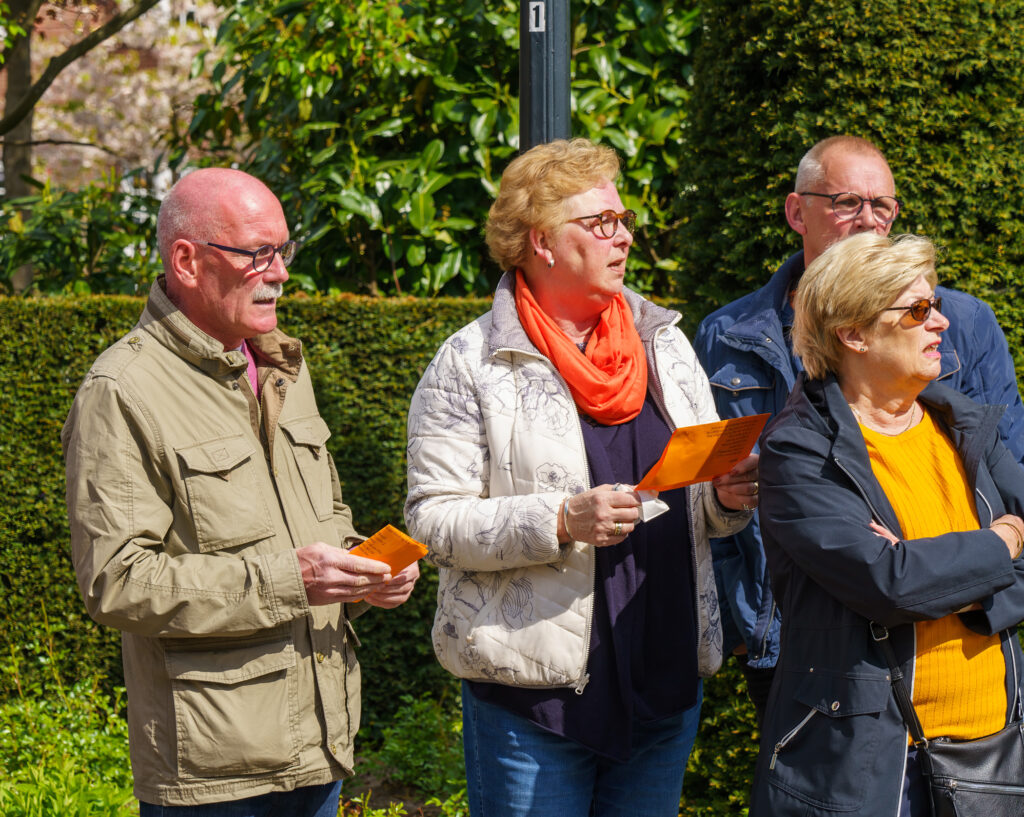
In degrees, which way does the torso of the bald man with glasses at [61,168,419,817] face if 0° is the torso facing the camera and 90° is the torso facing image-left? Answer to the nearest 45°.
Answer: approximately 315°

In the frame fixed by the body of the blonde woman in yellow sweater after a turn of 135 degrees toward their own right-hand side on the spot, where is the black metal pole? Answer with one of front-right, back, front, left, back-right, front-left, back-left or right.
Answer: front-right

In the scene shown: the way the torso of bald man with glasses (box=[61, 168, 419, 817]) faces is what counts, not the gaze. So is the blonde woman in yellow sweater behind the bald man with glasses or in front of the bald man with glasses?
in front

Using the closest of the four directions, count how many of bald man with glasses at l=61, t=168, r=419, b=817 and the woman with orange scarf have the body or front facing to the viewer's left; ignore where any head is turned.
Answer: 0

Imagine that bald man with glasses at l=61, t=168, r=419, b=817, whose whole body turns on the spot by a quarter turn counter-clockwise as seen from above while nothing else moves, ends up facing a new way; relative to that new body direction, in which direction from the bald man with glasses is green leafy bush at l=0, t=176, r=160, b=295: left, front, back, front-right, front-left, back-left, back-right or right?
front-left

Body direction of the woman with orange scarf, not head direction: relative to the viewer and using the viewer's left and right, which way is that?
facing the viewer and to the right of the viewer

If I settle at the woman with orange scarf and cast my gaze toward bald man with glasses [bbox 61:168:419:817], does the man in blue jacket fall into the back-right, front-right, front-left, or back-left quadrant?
back-right

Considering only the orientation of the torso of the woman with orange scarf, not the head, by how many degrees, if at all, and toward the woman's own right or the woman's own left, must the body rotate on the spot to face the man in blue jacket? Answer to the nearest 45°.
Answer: approximately 90° to the woman's own left

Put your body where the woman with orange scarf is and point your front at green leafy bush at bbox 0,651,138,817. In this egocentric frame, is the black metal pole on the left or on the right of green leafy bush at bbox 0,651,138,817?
right

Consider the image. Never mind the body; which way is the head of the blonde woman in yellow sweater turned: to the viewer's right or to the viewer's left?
to the viewer's right
